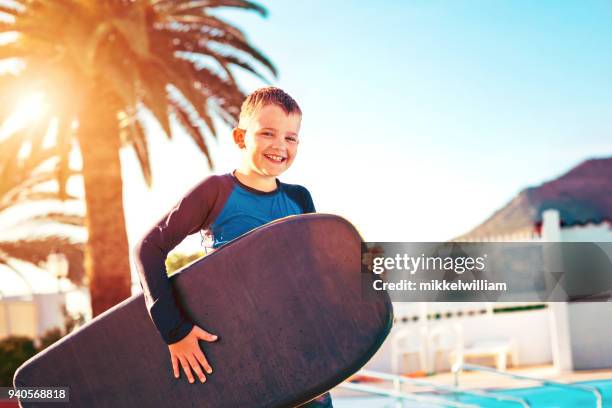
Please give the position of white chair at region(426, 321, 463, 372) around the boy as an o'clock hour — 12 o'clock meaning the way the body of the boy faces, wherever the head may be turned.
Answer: The white chair is roughly at 8 o'clock from the boy.

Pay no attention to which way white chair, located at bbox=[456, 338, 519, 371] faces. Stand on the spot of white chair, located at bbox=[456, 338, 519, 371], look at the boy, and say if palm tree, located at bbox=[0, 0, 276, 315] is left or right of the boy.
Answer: right

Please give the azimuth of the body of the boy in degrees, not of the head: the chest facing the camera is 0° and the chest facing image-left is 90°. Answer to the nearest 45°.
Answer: approximately 315°

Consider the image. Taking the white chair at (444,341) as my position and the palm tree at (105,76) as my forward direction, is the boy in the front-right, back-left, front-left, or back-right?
front-left

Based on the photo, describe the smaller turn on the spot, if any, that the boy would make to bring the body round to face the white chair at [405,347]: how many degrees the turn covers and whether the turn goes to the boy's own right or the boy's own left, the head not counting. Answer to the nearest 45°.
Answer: approximately 135° to the boy's own left

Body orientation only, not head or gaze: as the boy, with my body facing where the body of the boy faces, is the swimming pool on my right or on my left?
on my left
